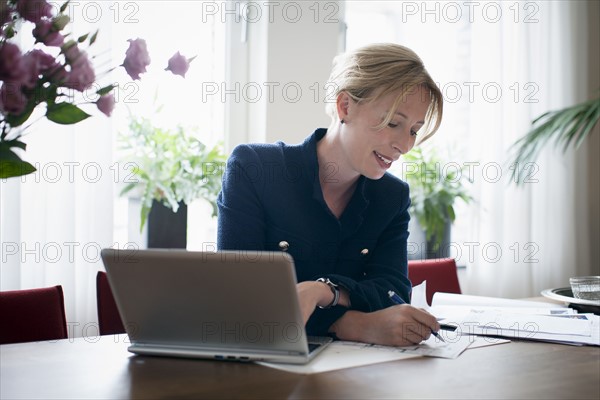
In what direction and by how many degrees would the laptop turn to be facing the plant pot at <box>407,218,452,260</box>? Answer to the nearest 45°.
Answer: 0° — it already faces it

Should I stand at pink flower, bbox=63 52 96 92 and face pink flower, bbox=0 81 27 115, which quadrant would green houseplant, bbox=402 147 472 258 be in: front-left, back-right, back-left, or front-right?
back-right

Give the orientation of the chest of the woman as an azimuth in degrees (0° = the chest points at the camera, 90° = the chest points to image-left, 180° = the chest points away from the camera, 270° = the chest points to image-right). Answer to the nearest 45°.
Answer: approximately 315°

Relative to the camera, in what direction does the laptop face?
facing away from the viewer and to the right of the viewer

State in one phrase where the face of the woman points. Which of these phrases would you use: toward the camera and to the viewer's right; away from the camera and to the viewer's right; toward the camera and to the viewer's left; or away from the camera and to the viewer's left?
toward the camera and to the viewer's right
